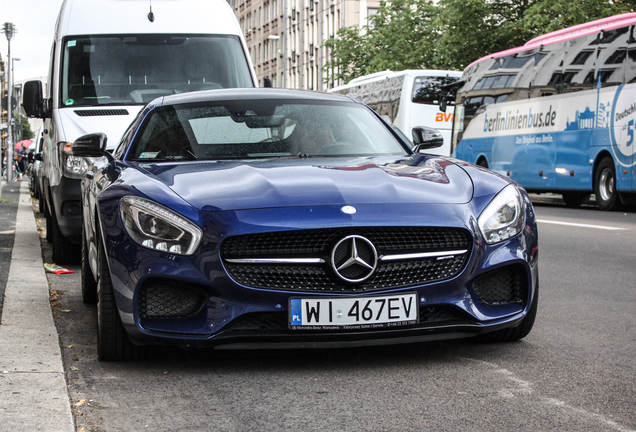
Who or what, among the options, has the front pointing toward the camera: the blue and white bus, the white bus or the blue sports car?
the blue sports car

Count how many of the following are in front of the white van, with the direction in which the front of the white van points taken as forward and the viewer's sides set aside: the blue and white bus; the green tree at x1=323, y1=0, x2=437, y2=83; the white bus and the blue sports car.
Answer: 1

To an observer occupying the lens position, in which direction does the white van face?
facing the viewer

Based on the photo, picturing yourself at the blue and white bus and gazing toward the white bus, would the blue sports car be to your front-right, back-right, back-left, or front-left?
back-left

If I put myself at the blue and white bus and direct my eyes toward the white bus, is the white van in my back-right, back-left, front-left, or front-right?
back-left

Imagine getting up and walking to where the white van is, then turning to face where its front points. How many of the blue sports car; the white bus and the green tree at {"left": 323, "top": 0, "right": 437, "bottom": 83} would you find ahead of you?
1

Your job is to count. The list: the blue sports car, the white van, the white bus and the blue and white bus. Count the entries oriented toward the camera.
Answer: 2

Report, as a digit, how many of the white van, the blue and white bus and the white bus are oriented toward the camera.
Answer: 1

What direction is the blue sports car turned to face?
toward the camera
